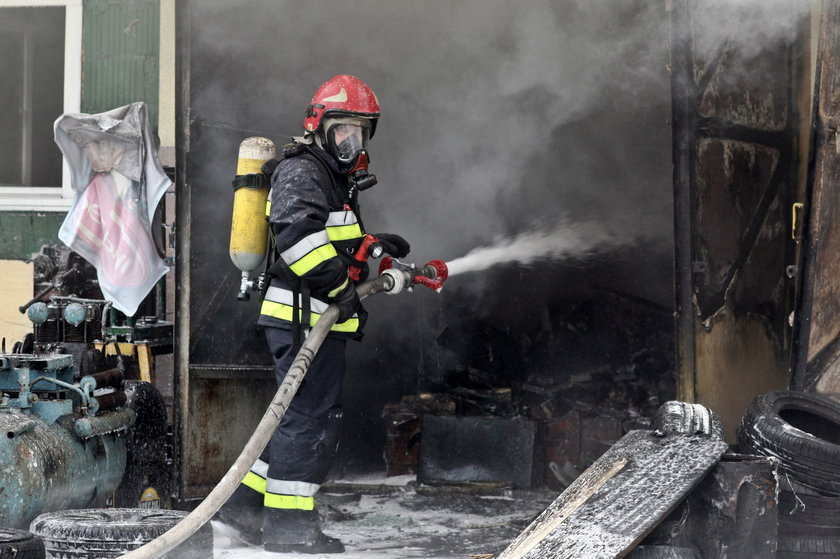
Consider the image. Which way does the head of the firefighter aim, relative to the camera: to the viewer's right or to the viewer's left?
to the viewer's right

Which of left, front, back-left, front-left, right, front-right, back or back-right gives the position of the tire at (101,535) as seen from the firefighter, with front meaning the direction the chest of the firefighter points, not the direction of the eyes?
back-right

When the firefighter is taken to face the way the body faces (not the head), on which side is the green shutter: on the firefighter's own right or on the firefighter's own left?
on the firefighter's own left

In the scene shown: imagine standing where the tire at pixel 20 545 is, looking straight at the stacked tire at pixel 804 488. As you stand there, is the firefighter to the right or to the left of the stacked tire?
left

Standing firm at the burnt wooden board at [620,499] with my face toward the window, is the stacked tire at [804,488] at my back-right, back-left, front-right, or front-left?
back-right

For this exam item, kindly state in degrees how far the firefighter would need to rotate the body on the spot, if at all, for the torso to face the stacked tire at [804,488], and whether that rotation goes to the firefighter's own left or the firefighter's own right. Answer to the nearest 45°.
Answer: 0° — they already face it

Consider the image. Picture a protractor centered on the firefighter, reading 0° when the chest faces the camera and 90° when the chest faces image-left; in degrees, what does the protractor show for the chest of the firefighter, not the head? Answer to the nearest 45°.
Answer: approximately 270°

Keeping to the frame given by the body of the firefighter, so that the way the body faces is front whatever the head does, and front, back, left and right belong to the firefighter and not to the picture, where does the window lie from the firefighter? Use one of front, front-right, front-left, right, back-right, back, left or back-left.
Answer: back-left

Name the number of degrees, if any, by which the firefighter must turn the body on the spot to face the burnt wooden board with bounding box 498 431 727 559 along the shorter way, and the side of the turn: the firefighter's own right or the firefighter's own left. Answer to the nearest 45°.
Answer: approximately 45° to the firefighter's own right

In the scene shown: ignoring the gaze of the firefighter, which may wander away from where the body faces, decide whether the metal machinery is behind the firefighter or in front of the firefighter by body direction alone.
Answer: behind

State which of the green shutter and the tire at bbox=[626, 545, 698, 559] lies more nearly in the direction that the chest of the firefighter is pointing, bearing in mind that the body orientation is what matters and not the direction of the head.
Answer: the tire

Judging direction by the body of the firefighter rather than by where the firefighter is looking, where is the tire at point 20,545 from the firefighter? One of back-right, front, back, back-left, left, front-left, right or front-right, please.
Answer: back-right
